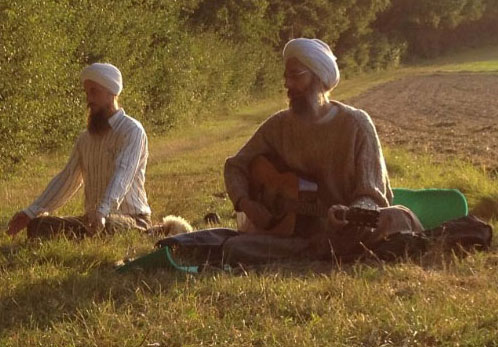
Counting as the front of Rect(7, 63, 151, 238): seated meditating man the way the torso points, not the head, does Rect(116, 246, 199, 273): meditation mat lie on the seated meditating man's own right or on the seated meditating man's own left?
on the seated meditating man's own left

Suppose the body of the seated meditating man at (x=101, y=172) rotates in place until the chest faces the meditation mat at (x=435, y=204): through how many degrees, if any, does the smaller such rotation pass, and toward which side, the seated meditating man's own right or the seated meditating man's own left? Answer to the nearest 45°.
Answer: approximately 135° to the seated meditating man's own left

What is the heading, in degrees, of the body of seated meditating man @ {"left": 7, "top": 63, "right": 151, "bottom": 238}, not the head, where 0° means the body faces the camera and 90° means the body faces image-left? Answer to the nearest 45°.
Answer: approximately 45°

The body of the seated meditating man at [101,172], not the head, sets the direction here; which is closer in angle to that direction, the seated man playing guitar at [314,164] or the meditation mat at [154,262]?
the meditation mat

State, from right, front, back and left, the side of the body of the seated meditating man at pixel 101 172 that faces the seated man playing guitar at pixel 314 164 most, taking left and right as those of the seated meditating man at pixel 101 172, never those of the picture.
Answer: left

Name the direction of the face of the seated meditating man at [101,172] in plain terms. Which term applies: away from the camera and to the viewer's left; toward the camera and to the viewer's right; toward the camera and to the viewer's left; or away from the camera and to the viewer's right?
toward the camera and to the viewer's left
